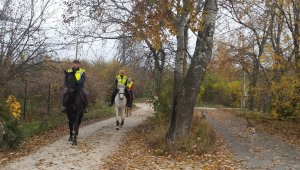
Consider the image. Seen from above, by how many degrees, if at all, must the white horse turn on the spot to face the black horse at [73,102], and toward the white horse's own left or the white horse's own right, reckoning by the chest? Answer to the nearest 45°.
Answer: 0° — it already faces it

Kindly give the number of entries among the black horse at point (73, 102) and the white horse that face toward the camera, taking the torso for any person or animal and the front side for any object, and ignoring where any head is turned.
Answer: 2

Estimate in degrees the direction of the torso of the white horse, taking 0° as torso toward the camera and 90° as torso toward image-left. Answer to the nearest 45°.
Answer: approximately 0°
